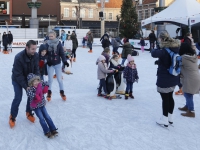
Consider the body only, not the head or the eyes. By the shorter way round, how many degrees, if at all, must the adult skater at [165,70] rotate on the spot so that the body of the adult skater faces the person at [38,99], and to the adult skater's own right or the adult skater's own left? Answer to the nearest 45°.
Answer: approximately 45° to the adult skater's own left

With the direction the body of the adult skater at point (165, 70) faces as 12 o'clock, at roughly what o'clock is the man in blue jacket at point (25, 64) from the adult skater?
The man in blue jacket is roughly at 10 o'clock from the adult skater.

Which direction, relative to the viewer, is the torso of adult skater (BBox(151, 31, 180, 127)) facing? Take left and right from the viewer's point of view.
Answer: facing away from the viewer and to the left of the viewer

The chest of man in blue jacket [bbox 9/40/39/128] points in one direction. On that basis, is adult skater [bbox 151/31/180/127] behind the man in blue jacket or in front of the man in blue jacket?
in front

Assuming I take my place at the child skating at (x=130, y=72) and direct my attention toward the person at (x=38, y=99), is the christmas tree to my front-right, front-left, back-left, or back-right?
back-right

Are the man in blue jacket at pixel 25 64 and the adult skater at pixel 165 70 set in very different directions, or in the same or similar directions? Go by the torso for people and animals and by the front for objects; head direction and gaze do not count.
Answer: very different directions

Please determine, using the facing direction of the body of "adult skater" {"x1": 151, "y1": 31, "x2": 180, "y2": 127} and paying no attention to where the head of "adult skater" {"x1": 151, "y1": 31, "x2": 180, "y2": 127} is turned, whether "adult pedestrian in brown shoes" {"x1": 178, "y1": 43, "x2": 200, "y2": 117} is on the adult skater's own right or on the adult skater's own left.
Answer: on the adult skater's own right

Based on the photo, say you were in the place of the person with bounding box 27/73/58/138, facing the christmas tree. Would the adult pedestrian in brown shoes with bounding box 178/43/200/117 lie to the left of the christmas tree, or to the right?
right

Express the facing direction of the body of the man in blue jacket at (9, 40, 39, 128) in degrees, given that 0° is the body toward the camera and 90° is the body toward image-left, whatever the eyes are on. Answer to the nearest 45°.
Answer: approximately 315°

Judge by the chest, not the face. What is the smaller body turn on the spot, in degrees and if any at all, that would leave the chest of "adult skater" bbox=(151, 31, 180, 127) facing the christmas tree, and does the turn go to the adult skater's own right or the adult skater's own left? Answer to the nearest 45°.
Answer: approximately 45° to the adult skater's own right

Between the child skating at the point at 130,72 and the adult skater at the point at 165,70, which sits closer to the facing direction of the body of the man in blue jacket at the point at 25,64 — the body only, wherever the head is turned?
the adult skater

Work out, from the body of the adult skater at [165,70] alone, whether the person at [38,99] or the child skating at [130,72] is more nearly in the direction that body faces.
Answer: the child skating
